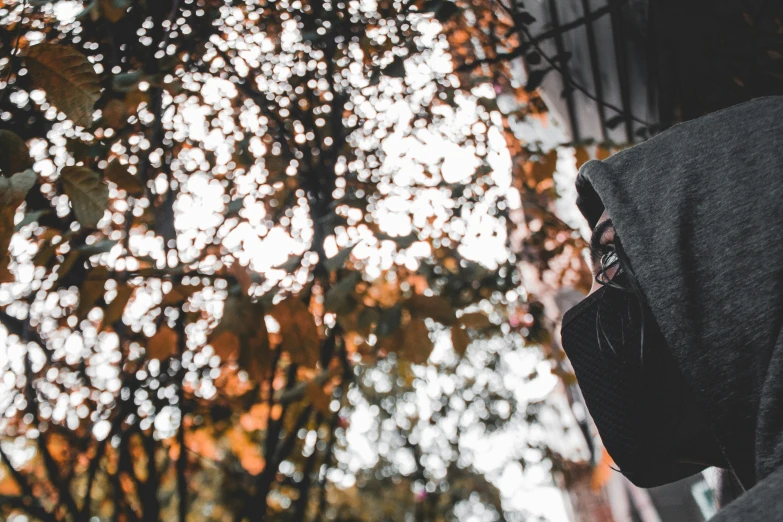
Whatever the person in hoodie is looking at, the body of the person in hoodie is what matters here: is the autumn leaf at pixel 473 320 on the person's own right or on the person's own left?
on the person's own right

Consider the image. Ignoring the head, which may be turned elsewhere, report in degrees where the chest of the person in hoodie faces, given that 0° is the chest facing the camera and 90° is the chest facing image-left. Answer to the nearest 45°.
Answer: approximately 90°

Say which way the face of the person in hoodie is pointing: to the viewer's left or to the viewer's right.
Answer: to the viewer's left
